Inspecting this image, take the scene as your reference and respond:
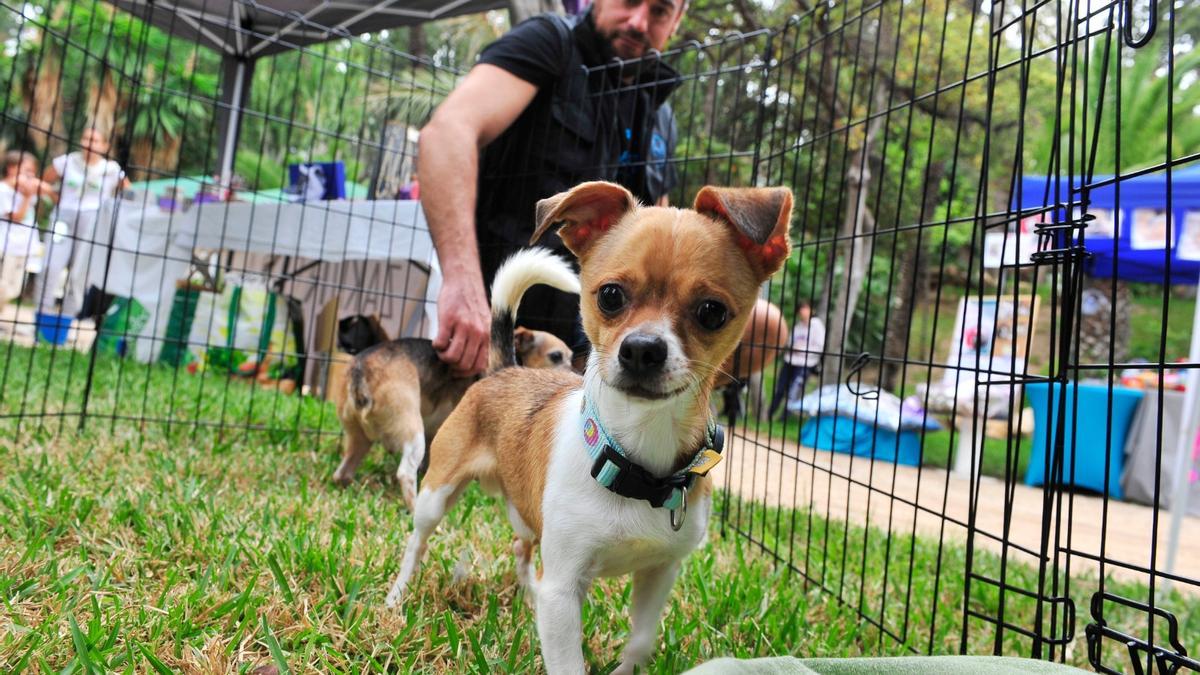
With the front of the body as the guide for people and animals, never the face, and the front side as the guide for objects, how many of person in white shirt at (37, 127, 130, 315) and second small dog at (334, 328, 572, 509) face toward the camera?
1

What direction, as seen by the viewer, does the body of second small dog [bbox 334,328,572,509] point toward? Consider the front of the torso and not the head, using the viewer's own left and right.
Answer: facing away from the viewer and to the right of the viewer

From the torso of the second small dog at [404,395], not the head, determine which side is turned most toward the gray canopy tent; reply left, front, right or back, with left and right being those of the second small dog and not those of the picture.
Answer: left

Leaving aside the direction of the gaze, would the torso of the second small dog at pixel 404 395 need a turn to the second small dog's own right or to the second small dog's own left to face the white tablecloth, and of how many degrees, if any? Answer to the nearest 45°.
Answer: approximately 90° to the second small dog's own left

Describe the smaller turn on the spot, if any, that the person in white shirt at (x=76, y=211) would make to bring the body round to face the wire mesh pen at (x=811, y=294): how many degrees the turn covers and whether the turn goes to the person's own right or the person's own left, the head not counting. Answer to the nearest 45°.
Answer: approximately 45° to the person's own left

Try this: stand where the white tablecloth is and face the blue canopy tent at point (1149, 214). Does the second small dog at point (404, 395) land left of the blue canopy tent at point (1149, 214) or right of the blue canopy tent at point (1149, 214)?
right

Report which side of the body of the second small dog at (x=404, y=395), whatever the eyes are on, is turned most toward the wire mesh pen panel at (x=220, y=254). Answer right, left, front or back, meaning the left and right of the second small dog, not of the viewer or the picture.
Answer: left

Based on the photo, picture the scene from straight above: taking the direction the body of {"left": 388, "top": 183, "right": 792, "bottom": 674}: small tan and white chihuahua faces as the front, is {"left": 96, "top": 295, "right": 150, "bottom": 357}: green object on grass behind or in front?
behind

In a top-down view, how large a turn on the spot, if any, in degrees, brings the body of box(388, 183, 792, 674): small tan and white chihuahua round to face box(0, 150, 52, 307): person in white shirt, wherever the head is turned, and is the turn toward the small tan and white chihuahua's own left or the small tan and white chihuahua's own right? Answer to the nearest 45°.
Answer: approximately 180°

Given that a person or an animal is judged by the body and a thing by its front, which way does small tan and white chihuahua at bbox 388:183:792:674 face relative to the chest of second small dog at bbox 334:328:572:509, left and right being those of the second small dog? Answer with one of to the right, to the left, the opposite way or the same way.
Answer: to the right

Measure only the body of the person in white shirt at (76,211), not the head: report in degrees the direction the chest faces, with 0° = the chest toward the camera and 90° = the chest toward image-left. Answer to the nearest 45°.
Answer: approximately 0°

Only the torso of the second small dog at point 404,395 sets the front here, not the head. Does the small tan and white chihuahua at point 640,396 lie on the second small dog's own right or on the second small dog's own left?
on the second small dog's own right
